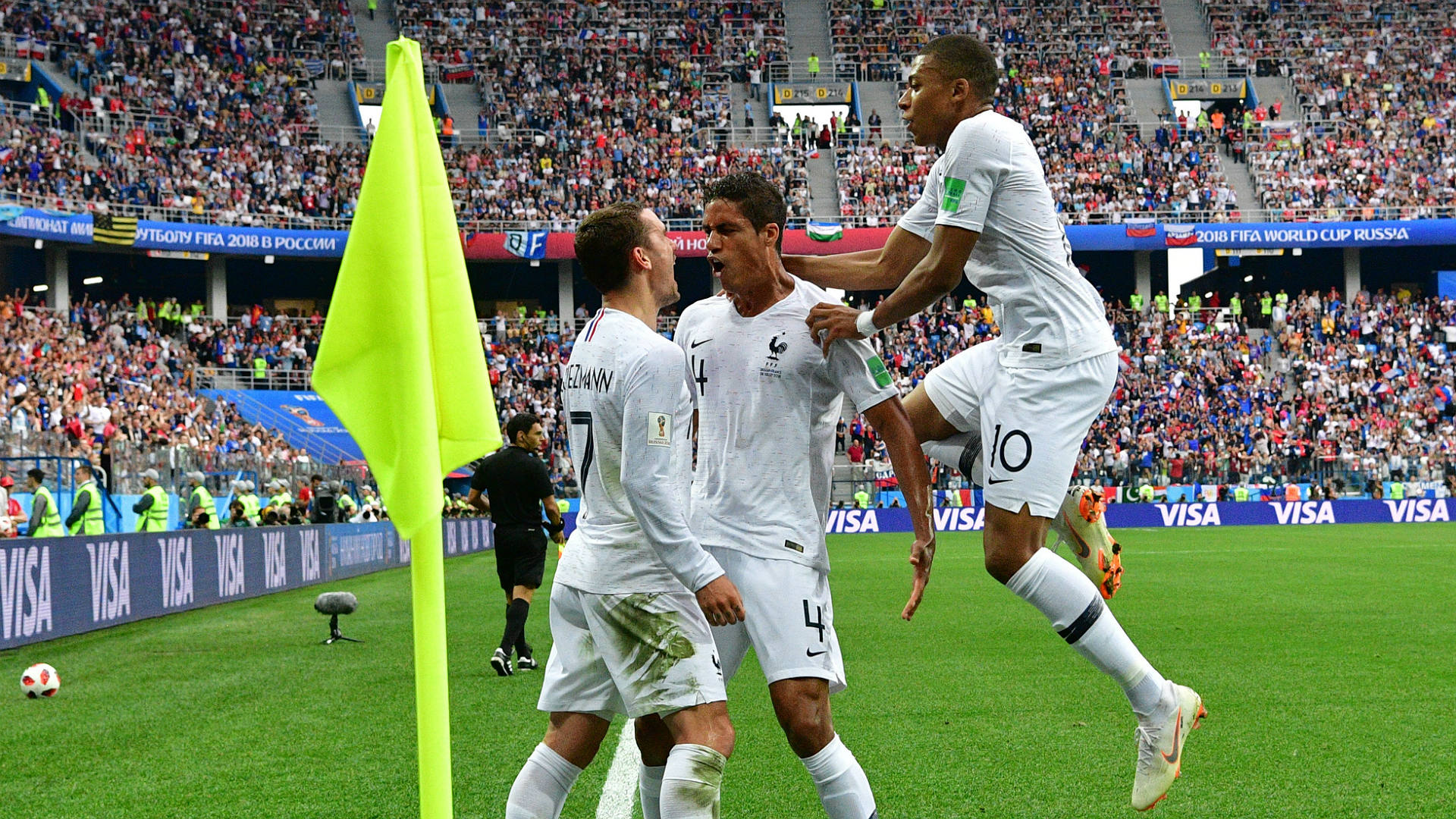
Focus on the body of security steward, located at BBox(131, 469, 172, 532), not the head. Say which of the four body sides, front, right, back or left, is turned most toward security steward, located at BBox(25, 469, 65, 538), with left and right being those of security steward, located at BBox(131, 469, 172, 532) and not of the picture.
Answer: left

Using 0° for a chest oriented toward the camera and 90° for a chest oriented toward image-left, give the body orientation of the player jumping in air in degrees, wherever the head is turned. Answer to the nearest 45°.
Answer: approximately 90°

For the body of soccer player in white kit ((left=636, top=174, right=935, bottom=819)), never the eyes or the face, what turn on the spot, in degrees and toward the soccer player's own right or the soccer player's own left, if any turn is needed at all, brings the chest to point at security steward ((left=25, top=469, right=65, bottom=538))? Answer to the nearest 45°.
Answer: approximately 90° to the soccer player's own right

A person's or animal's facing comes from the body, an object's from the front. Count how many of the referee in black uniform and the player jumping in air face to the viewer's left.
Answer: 1

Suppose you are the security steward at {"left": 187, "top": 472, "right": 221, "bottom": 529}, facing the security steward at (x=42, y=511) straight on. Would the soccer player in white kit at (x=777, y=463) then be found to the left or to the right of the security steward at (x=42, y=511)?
left

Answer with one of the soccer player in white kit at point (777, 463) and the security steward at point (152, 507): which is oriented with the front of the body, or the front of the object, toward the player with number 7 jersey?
the soccer player in white kit

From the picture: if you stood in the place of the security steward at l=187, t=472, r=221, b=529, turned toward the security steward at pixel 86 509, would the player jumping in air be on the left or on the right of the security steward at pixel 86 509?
left

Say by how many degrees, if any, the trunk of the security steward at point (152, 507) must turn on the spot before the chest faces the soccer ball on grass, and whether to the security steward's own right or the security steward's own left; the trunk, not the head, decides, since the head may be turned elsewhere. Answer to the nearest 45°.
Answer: approximately 135° to the security steward's own left

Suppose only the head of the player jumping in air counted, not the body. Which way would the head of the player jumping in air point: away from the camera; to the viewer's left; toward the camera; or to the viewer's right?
to the viewer's left

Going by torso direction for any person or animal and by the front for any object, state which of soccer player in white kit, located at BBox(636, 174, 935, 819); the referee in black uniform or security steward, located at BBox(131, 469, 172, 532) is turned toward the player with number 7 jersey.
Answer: the soccer player in white kit

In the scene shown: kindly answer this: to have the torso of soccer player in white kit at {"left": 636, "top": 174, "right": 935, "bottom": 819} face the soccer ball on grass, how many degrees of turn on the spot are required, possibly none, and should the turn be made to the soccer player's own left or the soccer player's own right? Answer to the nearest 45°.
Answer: approximately 90° to the soccer player's own right
